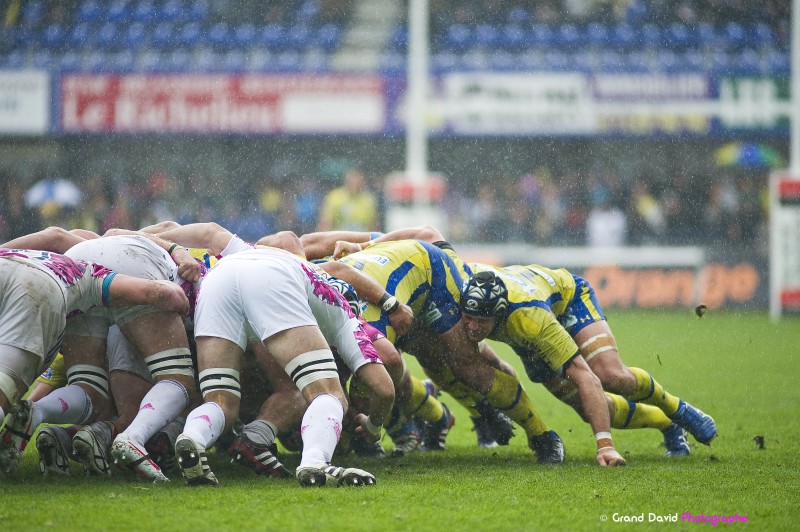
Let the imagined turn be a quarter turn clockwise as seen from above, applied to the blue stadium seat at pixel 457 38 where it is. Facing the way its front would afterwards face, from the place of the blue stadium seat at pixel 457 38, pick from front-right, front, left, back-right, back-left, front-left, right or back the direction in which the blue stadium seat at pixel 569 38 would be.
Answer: back

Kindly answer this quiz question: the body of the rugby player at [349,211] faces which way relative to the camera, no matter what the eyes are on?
toward the camera

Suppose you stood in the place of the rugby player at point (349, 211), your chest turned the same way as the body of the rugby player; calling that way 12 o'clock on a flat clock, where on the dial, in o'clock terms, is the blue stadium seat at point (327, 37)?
The blue stadium seat is roughly at 6 o'clock from the rugby player.

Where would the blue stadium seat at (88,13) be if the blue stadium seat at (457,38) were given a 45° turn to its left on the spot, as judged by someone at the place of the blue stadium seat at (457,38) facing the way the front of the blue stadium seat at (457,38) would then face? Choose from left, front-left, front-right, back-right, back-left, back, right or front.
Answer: back-right

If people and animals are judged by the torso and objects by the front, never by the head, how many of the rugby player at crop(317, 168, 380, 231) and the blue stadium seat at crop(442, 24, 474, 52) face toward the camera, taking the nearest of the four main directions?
2

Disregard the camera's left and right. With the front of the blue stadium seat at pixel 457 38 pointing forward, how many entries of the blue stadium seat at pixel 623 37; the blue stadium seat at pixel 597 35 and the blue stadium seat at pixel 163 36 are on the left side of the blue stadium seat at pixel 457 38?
2

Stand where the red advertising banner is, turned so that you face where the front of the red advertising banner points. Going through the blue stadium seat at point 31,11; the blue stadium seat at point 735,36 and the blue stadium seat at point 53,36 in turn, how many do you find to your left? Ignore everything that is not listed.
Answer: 1

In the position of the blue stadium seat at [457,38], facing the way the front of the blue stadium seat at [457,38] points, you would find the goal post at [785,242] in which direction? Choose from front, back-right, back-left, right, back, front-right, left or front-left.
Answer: front-left

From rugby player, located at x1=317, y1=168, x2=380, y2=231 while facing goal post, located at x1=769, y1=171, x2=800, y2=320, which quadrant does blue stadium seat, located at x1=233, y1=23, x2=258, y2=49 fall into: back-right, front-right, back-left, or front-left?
back-left

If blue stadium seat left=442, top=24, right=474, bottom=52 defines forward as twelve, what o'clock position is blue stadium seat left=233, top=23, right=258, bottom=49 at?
blue stadium seat left=233, top=23, right=258, bottom=49 is roughly at 3 o'clock from blue stadium seat left=442, top=24, right=474, bottom=52.

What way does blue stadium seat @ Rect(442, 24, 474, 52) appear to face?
toward the camera

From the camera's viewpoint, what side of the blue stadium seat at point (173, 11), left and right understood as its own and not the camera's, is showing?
front
